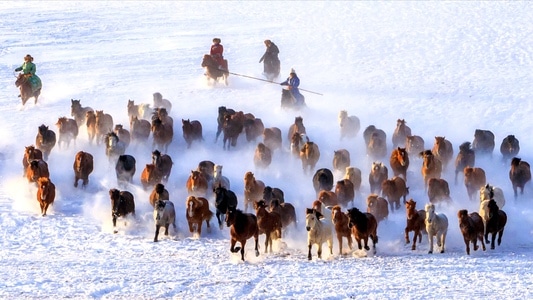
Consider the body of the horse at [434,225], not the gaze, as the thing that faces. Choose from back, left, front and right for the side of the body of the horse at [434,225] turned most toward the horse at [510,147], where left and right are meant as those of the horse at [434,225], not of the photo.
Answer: back

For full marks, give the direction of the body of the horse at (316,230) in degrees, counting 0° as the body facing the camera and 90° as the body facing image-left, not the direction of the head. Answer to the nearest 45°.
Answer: approximately 45°

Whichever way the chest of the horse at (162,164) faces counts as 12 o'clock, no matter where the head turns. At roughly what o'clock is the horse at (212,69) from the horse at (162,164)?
the horse at (212,69) is roughly at 5 o'clock from the horse at (162,164).

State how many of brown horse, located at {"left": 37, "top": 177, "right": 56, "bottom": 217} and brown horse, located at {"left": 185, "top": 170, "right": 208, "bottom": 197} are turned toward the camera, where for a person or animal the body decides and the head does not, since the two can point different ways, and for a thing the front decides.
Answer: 2

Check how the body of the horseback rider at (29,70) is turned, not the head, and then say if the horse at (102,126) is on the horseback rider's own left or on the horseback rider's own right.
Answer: on the horseback rider's own left

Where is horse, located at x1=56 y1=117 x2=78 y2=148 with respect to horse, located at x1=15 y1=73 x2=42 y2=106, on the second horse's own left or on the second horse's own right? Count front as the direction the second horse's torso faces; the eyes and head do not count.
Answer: on the second horse's own left

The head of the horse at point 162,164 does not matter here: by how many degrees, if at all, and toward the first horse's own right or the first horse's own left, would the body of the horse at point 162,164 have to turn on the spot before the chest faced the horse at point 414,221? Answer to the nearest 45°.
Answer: approximately 90° to the first horse's own left

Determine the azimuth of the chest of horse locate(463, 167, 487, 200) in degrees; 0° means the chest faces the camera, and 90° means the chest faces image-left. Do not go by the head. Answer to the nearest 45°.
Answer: approximately 45°

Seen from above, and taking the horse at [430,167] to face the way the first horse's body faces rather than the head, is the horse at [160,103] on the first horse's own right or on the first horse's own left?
on the first horse's own right
